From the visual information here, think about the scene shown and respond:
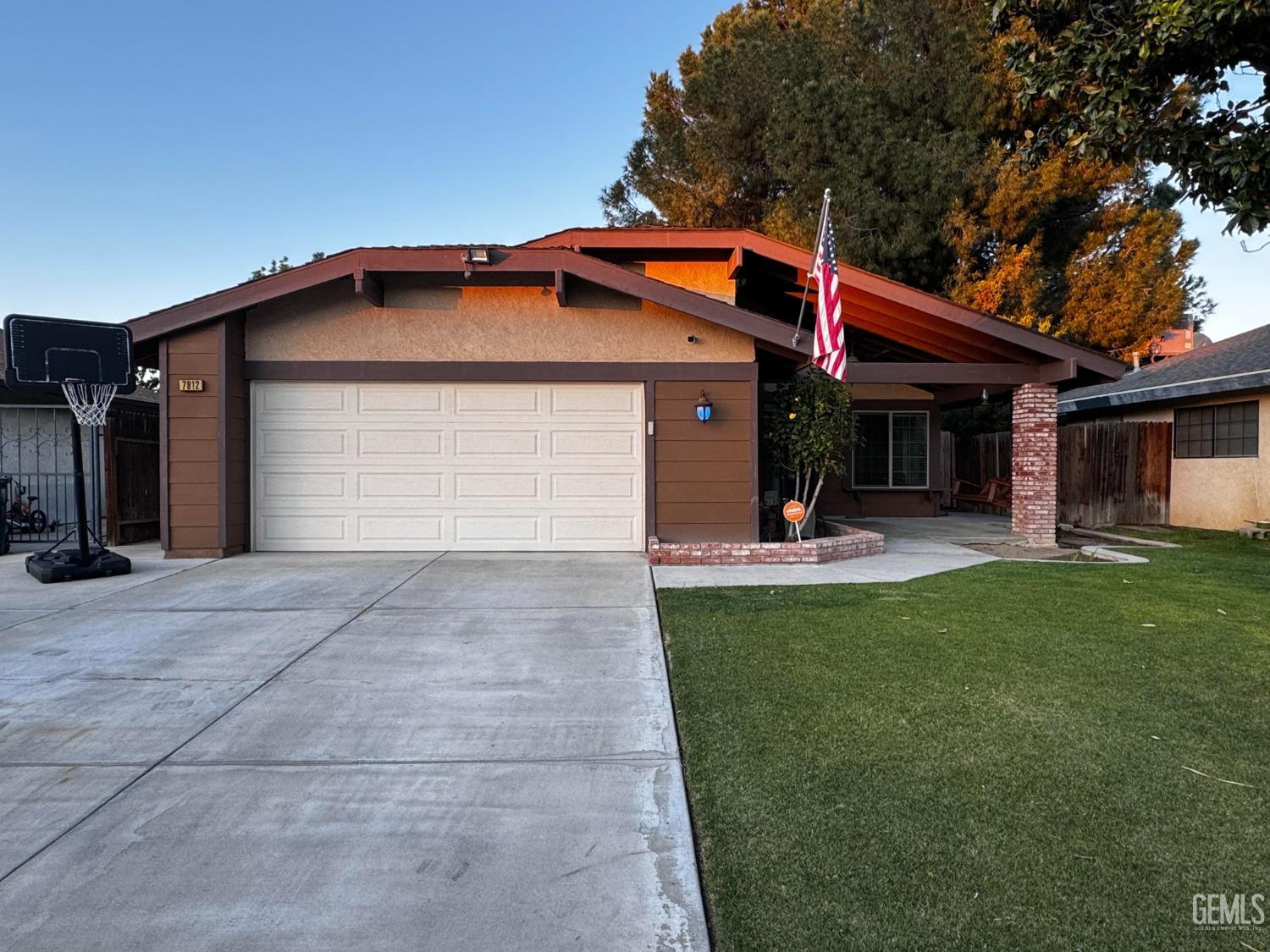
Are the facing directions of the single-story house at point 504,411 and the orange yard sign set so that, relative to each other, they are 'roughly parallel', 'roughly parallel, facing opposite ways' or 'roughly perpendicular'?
roughly parallel

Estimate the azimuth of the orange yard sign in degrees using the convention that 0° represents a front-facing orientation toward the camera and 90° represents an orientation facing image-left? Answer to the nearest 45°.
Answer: approximately 0°

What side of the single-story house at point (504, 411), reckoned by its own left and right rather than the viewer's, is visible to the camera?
front

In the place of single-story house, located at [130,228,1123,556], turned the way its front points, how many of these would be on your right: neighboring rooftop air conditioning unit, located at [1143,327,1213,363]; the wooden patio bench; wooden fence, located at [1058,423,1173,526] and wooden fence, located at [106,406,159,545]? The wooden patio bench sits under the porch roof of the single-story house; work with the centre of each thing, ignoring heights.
1

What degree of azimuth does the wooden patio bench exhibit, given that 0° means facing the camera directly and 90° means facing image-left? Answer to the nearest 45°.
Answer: approximately 45°

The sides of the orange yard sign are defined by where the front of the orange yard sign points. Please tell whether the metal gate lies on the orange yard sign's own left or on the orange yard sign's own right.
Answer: on the orange yard sign's own right

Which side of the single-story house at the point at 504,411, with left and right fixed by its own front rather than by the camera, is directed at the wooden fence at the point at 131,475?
right

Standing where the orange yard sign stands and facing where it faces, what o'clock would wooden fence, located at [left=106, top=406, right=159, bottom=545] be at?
The wooden fence is roughly at 3 o'clock from the orange yard sign.
